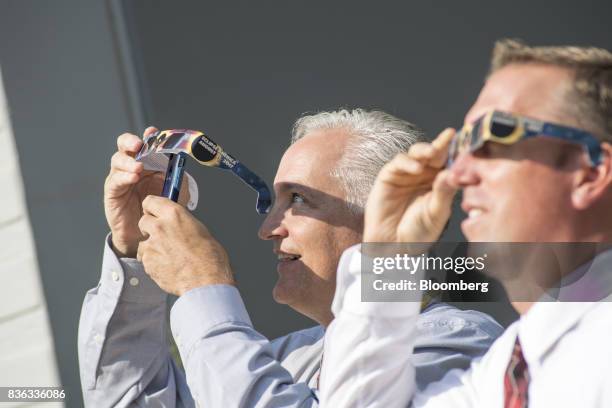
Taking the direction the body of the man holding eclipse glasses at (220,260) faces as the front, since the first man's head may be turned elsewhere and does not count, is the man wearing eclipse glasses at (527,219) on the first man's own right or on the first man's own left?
on the first man's own left

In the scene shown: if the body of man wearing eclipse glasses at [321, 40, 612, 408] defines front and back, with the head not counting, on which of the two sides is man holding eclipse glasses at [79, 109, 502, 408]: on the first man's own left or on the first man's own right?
on the first man's own right

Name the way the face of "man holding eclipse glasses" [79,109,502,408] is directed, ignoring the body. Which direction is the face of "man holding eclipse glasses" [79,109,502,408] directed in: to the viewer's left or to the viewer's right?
to the viewer's left

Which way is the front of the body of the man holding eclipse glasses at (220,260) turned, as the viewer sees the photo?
to the viewer's left

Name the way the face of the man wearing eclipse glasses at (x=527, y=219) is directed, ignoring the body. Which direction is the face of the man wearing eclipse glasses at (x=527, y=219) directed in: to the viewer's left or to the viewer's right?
to the viewer's left

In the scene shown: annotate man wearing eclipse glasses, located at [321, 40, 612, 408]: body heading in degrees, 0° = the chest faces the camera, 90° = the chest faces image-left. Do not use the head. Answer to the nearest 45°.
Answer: approximately 45°
